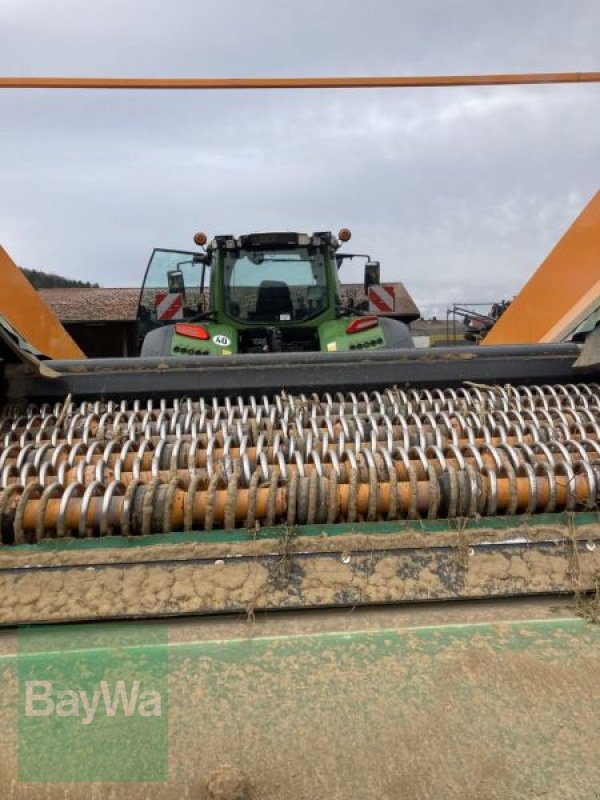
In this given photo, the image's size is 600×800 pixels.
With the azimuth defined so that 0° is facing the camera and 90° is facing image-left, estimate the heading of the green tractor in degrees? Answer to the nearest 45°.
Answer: approximately 180°
